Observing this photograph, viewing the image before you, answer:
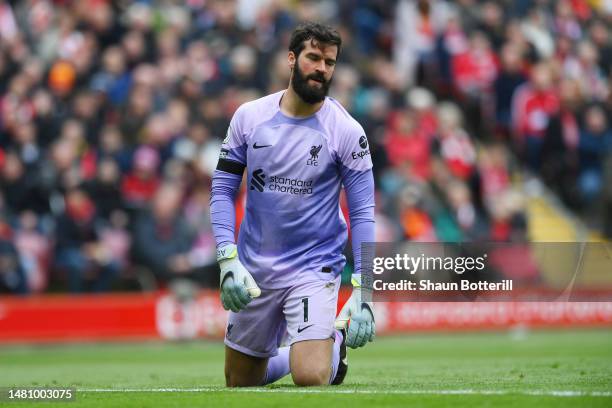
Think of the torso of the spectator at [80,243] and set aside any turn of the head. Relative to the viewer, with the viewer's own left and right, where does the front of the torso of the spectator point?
facing the viewer and to the right of the viewer

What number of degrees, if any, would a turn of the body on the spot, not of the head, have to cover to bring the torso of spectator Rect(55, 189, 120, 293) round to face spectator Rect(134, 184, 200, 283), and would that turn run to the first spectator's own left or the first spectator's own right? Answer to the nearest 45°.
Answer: approximately 45° to the first spectator's own left

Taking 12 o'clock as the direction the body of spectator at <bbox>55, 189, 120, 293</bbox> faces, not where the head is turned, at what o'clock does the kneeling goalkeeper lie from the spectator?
The kneeling goalkeeper is roughly at 1 o'clock from the spectator.
